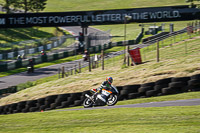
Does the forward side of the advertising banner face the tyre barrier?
yes

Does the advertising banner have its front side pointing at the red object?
yes

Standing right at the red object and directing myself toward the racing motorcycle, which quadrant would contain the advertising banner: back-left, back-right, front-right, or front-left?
back-right

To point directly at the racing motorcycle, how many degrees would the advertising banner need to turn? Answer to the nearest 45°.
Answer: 0° — it already faces it

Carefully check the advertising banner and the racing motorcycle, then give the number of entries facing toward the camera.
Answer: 1

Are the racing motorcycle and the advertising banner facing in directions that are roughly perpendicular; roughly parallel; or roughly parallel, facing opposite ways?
roughly perpendicular
